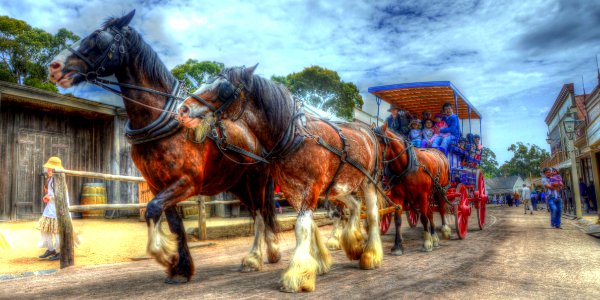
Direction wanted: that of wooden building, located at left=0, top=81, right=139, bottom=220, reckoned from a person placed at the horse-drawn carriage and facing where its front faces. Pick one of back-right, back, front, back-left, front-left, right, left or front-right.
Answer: front-right

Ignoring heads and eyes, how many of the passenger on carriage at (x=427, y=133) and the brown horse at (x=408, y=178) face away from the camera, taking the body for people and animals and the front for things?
0

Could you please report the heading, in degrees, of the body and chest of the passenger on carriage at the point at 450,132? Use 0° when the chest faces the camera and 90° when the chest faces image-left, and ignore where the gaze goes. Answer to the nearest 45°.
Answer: approximately 45°

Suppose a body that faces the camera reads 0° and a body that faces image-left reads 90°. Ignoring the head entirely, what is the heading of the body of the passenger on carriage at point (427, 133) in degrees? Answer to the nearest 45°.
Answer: approximately 45°

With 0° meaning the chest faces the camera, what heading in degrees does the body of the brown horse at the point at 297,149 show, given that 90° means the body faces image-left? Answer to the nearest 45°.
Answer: approximately 45°

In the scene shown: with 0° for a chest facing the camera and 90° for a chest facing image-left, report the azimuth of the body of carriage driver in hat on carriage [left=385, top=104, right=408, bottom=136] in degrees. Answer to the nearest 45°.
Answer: approximately 45°

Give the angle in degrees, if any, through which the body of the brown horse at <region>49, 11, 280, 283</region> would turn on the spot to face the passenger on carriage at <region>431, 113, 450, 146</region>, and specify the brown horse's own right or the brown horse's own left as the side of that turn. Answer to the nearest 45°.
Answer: approximately 180°

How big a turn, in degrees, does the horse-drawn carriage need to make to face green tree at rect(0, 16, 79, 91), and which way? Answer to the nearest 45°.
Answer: approximately 45° to its right

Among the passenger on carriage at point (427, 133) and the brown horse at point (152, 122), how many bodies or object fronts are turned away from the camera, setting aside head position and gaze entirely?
0

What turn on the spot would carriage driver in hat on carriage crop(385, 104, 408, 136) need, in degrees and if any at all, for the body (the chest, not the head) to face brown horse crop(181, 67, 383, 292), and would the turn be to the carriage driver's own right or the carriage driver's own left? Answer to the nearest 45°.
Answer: approximately 45° to the carriage driver's own left

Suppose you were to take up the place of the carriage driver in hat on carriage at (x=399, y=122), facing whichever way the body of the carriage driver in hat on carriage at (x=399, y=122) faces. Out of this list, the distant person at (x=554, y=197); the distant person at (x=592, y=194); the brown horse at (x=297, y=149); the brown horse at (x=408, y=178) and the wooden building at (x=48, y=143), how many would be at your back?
2

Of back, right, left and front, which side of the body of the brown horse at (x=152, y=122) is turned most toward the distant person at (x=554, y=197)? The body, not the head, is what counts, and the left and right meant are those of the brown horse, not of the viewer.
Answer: back
